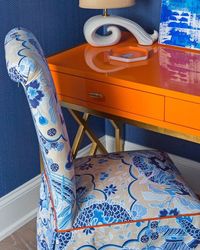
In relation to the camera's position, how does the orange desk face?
facing the viewer and to the left of the viewer

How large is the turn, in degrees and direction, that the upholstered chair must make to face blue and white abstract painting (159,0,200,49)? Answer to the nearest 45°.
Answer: approximately 45° to its left

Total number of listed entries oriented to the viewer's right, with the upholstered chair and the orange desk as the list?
1

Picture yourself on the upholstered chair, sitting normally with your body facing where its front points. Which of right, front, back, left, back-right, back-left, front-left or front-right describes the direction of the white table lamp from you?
left

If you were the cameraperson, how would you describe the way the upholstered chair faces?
facing to the right of the viewer
